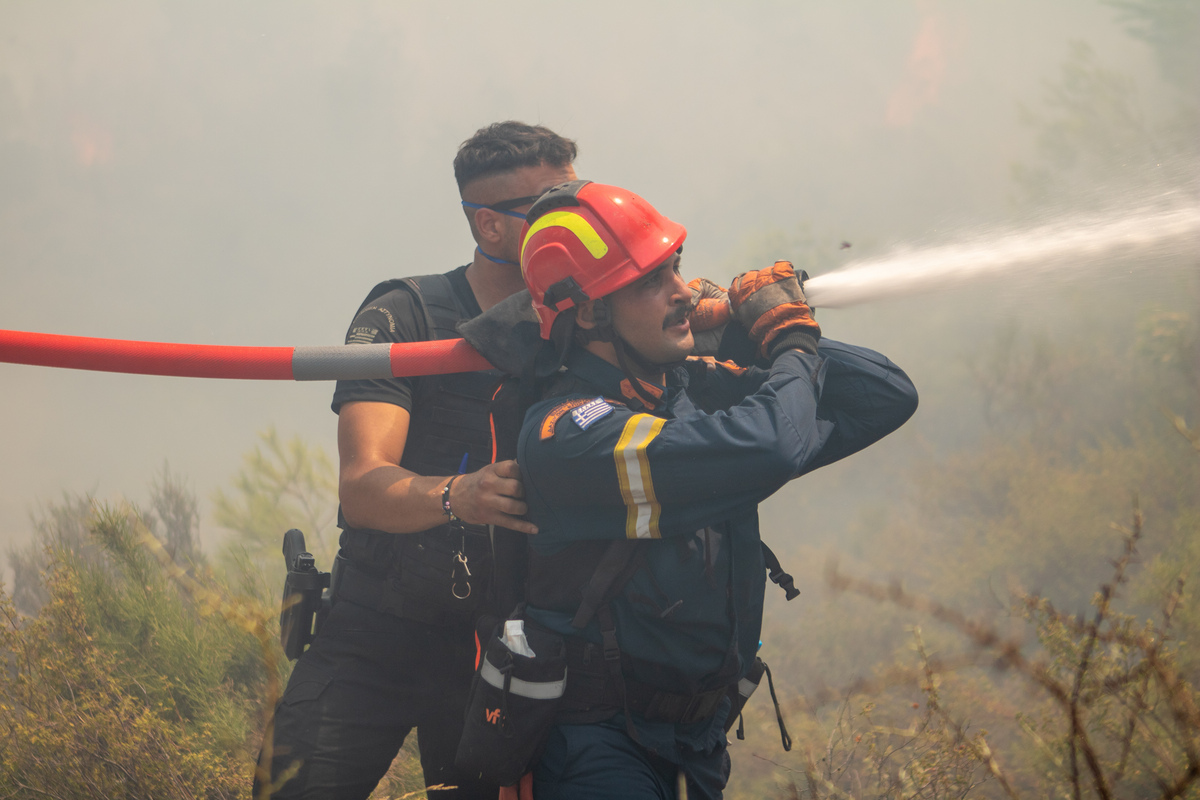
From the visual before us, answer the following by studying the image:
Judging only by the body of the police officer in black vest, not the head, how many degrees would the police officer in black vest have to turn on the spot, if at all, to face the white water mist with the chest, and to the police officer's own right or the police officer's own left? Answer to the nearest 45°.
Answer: approximately 45° to the police officer's own left

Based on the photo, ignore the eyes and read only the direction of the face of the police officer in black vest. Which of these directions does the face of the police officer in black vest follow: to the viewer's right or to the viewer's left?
to the viewer's right

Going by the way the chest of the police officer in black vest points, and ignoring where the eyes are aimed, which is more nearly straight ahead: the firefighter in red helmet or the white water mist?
the firefighter in red helmet

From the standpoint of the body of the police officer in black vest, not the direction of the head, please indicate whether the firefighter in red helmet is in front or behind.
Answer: in front
